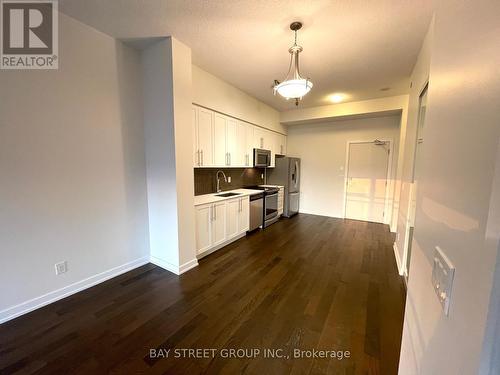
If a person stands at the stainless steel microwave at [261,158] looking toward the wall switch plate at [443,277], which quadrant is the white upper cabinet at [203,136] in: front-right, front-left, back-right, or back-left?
front-right

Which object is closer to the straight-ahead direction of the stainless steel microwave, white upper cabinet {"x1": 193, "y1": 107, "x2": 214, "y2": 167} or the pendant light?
the pendant light

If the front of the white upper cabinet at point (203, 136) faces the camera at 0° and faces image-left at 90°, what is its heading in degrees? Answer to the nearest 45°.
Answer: approximately 315°

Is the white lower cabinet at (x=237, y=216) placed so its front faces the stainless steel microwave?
no

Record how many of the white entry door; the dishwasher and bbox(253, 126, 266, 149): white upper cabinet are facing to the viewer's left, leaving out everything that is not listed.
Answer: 0

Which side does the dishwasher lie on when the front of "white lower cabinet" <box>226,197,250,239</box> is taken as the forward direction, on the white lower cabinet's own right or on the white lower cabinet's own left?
on the white lower cabinet's own left

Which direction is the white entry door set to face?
toward the camera

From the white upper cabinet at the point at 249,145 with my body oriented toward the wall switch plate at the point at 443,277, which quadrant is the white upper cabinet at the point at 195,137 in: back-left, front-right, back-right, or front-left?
front-right

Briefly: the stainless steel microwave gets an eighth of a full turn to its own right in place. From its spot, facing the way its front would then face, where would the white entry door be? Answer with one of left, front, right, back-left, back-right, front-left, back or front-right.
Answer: left

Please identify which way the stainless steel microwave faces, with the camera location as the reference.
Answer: facing the viewer and to the right of the viewer

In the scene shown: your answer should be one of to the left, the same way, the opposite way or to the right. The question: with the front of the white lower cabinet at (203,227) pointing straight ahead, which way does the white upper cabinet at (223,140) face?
the same way

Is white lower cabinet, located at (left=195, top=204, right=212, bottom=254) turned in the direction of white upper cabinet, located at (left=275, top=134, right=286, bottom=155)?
no

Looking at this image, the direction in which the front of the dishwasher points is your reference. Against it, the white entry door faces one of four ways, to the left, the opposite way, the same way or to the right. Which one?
to the right

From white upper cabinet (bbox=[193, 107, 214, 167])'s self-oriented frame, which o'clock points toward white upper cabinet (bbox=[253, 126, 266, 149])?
white upper cabinet (bbox=[253, 126, 266, 149]) is roughly at 9 o'clock from white upper cabinet (bbox=[193, 107, 214, 167]).

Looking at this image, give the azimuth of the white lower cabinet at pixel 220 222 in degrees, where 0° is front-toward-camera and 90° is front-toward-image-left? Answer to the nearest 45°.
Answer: approximately 315°

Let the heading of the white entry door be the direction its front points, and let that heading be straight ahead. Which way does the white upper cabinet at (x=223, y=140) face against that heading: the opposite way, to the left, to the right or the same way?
to the left

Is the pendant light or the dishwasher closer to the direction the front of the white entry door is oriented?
the pendant light

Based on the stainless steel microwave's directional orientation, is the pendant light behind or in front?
in front

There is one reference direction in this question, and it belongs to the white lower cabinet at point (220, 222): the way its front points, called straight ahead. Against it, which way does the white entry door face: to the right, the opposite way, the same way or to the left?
to the right
